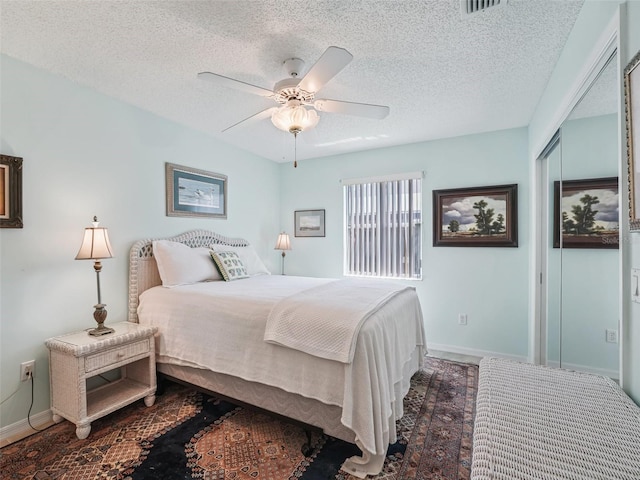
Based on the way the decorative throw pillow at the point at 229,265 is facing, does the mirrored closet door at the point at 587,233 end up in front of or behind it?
in front

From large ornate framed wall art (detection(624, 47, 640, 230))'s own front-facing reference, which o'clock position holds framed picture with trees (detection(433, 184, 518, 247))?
The framed picture with trees is roughly at 2 o'clock from the large ornate framed wall art.

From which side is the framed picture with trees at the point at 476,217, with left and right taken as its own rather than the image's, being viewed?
front

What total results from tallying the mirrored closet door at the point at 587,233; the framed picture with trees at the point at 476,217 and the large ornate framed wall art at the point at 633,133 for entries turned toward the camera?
1

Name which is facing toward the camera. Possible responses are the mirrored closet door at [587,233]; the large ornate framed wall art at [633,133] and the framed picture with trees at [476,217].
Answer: the framed picture with trees

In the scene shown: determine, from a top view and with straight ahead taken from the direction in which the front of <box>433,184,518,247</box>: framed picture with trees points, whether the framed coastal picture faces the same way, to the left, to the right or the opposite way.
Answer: to the left

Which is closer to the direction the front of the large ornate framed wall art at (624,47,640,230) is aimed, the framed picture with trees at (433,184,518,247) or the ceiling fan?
the ceiling fan

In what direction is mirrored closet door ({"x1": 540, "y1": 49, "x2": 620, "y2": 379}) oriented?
to the viewer's left

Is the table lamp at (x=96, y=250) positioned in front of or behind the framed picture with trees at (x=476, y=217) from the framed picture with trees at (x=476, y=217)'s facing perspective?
in front

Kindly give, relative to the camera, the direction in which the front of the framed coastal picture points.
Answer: facing the viewer and to the right of the viewer

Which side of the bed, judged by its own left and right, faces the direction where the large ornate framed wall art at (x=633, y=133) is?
front

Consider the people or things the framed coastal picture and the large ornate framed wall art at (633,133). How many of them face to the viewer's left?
1

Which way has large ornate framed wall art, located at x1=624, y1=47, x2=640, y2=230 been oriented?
to the viewer's left
